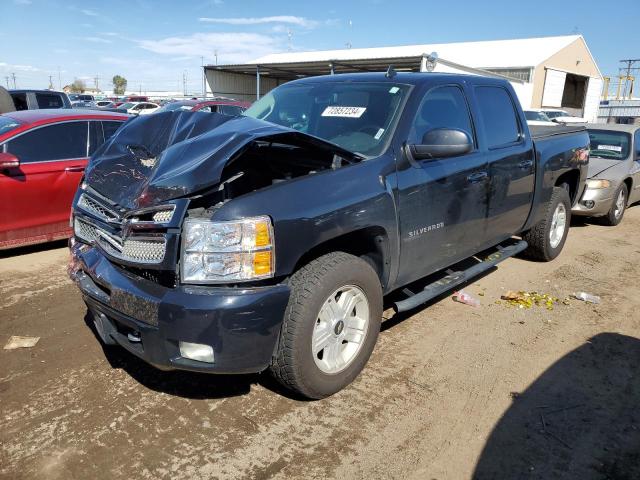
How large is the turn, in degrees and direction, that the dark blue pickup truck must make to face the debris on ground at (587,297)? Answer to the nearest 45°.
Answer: approximately 180°

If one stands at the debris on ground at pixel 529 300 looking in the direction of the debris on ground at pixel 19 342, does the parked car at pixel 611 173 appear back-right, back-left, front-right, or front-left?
back-right

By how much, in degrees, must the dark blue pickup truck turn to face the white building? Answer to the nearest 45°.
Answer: approximately 135° to its right

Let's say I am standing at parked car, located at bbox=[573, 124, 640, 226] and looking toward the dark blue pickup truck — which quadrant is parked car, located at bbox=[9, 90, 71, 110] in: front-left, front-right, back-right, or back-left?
front-right

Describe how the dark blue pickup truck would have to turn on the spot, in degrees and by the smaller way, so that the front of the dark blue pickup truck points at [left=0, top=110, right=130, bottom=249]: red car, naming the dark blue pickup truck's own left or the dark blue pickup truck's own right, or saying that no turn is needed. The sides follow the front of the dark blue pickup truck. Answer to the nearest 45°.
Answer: approximately 90° to the dark blue pickup truck's own right

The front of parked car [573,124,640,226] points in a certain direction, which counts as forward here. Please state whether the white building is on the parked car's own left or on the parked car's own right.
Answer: on the parked car's own right

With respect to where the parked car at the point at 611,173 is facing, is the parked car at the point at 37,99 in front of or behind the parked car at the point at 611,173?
in front

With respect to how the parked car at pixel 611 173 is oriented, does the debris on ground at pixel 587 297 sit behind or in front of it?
in front

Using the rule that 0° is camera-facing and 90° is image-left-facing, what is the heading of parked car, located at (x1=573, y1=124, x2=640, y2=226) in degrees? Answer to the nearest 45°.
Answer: approximately 45°

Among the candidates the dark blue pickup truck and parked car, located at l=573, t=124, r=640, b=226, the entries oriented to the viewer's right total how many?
0

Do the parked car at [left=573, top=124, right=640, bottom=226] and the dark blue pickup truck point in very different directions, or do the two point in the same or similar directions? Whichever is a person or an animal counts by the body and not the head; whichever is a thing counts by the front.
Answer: same or similar directions
